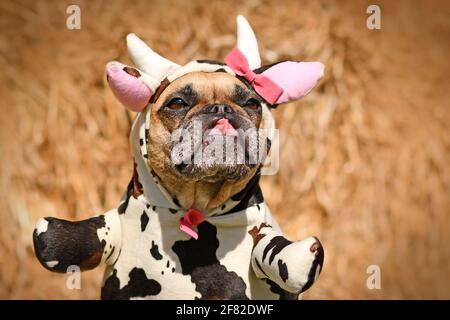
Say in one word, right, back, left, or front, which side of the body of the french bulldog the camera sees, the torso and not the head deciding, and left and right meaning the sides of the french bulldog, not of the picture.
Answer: front
